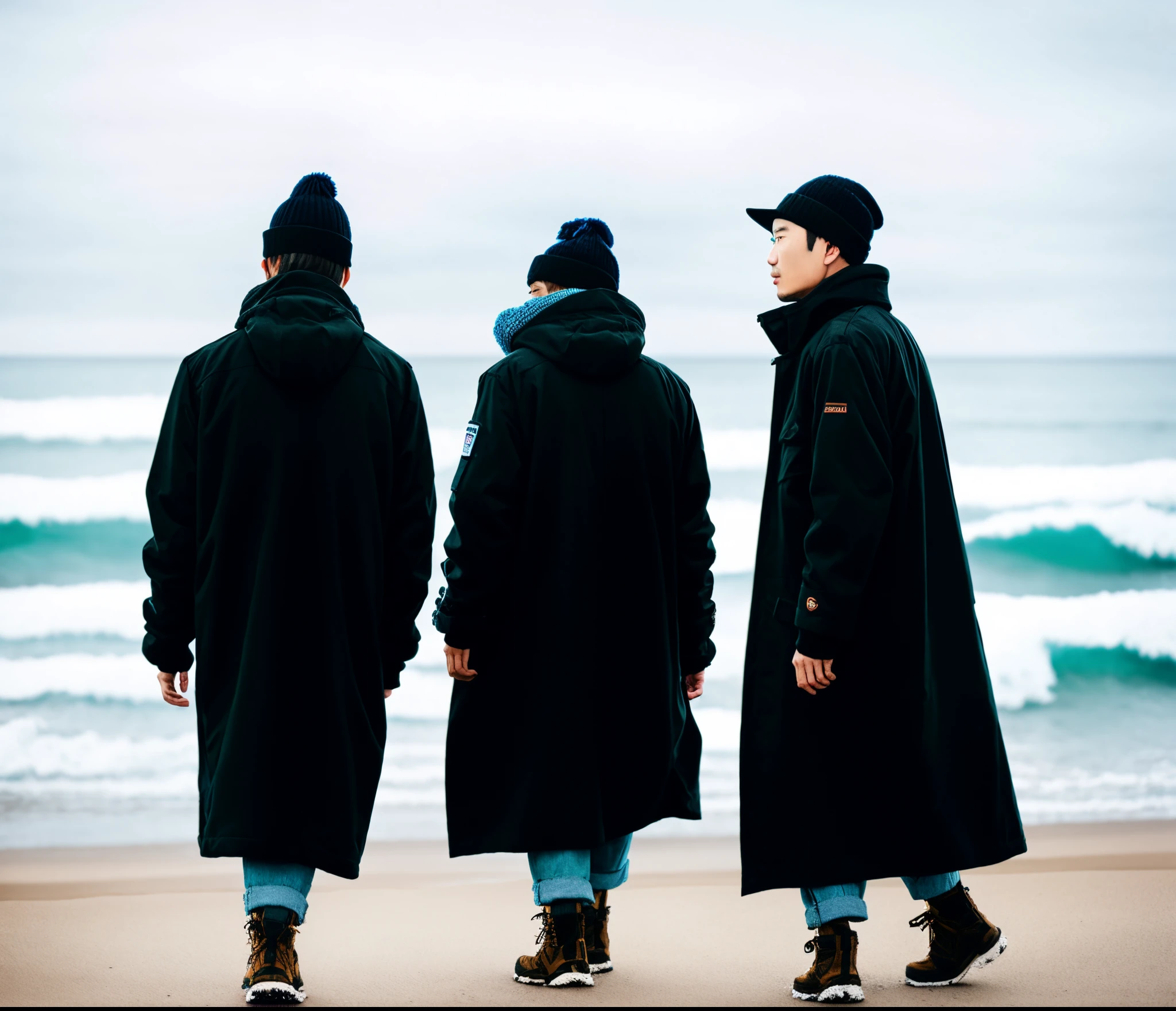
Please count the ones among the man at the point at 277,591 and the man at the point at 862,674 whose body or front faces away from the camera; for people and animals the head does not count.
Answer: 1

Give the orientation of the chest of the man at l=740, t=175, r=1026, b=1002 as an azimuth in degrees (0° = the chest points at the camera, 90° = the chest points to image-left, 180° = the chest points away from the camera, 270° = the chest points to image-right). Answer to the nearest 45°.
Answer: approximately 90°

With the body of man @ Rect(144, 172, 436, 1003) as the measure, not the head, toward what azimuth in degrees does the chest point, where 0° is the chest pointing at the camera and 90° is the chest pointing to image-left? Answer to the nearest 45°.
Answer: approximately 180°

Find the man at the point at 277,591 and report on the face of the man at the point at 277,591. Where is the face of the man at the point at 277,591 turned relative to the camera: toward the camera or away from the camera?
away from the camera

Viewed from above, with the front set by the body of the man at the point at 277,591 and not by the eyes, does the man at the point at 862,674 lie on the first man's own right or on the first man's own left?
on the first man's own right

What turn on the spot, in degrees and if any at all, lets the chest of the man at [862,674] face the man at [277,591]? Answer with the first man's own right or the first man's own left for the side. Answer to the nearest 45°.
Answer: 0° — they already face them
